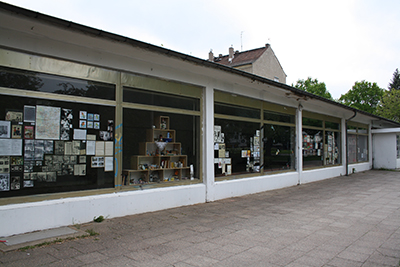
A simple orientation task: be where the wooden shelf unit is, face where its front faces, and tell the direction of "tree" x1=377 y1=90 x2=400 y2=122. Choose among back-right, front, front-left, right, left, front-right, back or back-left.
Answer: left

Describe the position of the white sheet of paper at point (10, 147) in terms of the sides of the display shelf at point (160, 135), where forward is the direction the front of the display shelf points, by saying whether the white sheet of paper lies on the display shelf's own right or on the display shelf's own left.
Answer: on the display shelf's own right

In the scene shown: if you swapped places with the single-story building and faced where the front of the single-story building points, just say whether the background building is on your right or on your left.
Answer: on your left

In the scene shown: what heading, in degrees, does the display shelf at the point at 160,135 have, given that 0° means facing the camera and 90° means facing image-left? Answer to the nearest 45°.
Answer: approximately 315°

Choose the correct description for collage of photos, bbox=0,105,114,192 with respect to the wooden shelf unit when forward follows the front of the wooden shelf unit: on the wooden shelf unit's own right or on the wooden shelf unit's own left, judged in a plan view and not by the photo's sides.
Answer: on the wooden shelf unit's own right

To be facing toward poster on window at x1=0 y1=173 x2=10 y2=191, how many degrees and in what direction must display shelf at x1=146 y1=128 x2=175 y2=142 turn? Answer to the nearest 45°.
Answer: approximately 90° to its right

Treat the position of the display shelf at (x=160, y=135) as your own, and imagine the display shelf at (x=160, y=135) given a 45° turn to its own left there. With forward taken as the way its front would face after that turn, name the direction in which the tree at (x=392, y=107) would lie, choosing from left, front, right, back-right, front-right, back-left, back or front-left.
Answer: front-left

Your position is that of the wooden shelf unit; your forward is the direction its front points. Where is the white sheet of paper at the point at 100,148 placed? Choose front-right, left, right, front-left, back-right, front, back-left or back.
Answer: right

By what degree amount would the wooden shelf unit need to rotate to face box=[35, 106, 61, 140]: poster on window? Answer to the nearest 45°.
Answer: approximately 90° to its right

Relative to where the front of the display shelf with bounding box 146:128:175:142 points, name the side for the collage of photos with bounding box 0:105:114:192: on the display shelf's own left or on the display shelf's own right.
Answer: on the display shelf's own right

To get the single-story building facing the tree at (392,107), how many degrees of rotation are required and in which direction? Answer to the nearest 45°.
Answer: approximately 90° to its left

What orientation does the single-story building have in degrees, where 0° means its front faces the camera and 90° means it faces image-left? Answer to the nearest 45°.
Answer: approximately 315°

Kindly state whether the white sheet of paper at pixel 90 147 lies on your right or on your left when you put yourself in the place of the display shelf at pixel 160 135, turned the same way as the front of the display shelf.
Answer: on your right

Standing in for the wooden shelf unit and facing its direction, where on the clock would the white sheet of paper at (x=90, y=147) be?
The white sheet of paper is roughly at 3 o'clock from the wooden shelf unit.

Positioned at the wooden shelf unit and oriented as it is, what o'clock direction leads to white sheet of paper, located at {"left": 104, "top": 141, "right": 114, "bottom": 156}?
The white sheet of paper is roughly at 3 o'clock from the wooden shelf unit.

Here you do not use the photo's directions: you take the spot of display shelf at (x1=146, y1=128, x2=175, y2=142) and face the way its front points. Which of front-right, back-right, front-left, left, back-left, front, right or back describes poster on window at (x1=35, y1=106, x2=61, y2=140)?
right
